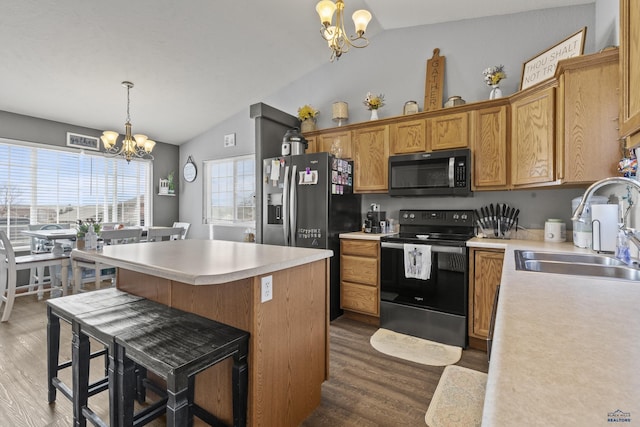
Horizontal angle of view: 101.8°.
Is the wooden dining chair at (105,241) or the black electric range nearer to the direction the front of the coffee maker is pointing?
the wooden dining chair

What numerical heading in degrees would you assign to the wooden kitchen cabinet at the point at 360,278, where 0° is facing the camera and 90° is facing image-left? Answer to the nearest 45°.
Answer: approximately 45°

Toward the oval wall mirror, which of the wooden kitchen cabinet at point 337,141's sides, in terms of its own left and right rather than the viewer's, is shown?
right

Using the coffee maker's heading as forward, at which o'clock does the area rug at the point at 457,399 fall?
The area rug is roughly at 10 o'clock from the coffee maker.

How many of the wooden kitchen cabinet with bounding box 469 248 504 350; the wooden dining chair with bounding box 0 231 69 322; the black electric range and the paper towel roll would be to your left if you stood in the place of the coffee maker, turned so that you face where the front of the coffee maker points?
3

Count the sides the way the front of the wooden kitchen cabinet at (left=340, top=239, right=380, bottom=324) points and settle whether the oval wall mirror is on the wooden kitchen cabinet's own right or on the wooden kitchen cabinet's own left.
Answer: on the wooden kitchen cabinet's own right

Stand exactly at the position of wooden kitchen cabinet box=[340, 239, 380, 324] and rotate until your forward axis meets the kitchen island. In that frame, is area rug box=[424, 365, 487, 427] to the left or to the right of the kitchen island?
left
